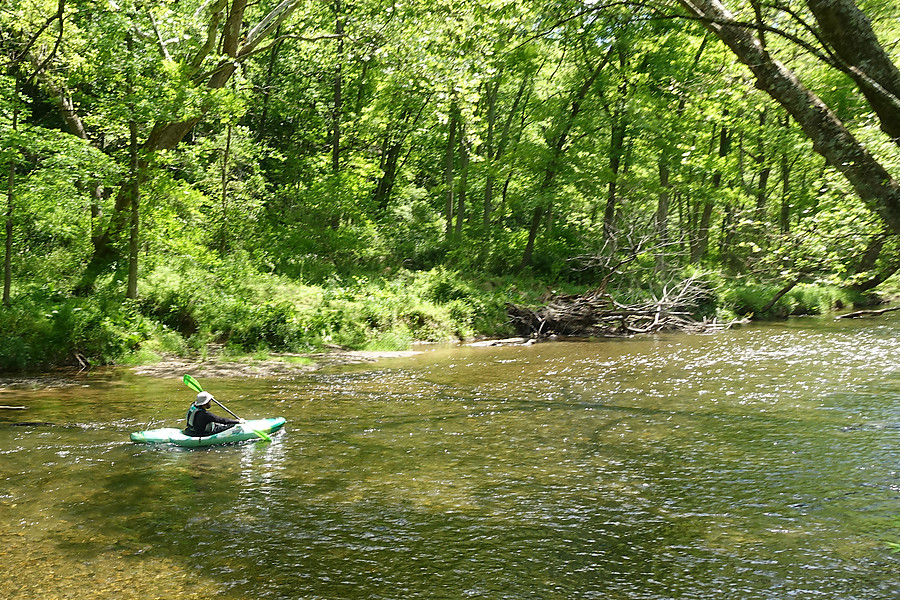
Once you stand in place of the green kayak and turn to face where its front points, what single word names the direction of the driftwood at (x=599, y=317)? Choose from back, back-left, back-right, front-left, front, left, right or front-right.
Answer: front-left

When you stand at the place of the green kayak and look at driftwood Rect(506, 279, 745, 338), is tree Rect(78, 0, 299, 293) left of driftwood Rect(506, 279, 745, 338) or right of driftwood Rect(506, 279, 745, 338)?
left

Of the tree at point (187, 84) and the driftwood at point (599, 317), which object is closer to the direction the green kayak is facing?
the driftwood

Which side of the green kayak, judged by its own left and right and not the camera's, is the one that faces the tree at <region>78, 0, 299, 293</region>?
left

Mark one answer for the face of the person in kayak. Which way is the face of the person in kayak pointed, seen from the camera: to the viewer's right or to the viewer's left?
to the viewer's right

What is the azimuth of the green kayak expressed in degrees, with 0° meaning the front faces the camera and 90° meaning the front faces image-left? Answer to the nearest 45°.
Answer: approximately 270°
